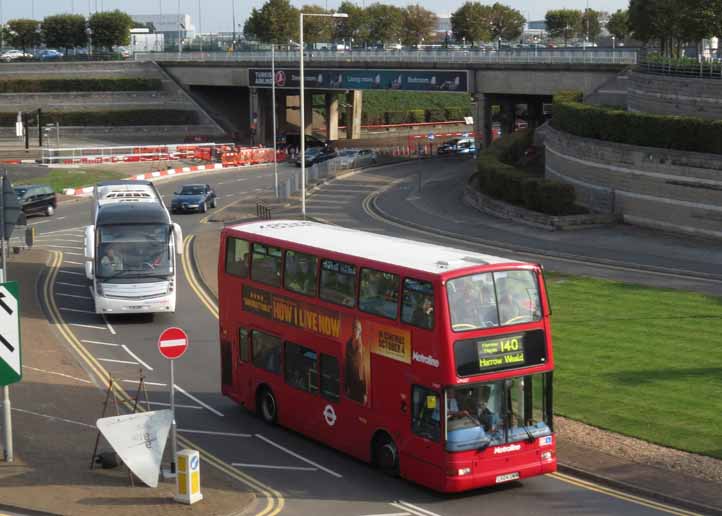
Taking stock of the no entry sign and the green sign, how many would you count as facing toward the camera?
2

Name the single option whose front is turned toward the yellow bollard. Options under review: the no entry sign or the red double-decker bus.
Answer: the no entry sign

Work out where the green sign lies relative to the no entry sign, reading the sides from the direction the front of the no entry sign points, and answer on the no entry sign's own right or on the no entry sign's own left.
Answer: on the no entry sign's own right

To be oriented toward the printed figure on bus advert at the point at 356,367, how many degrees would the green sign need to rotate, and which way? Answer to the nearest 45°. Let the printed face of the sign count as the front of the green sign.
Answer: approximately 90° to its left

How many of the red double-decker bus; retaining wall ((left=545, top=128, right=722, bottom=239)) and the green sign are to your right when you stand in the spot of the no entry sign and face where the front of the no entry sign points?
1

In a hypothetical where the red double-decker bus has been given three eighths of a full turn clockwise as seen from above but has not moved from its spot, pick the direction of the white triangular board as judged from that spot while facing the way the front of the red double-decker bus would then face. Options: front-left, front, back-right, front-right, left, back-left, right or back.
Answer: front

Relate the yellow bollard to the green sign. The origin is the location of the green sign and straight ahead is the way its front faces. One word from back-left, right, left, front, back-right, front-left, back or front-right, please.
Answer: front-left

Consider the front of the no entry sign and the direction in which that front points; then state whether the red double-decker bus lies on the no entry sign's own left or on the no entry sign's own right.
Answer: on the no entry sign's own left

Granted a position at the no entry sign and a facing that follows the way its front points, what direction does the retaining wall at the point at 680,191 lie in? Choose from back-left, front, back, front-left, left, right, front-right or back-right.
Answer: back-left

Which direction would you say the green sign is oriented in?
toward the camera

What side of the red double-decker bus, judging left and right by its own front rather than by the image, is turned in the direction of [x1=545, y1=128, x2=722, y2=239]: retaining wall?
left

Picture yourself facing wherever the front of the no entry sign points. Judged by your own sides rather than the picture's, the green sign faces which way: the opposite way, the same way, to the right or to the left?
the same way

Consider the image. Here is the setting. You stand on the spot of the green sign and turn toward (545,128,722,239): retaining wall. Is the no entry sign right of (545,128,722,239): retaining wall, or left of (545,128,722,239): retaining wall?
right

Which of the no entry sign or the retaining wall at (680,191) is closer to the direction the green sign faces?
the no entry sign

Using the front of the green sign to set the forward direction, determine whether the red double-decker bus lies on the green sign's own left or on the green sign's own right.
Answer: on the green sign's own left
